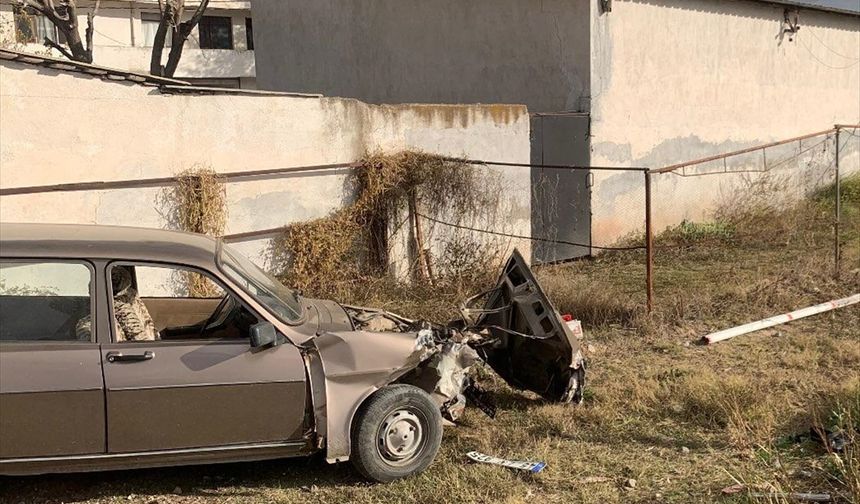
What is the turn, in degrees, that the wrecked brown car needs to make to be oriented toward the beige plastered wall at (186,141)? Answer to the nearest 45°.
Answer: approximately 90° to its left

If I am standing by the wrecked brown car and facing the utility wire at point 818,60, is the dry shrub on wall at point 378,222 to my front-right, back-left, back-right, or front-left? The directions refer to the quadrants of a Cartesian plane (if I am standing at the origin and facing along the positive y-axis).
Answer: front-left

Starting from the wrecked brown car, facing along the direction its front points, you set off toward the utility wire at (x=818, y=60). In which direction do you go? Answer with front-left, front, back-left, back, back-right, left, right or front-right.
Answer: front-left

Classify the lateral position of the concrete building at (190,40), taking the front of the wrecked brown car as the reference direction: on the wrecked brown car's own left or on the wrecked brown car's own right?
on the wrecked brown car's own left

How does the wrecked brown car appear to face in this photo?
to the viewer's right

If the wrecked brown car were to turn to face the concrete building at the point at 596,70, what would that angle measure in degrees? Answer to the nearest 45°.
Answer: approximately 45° to its left

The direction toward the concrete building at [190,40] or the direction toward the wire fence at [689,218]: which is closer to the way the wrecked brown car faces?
the wire fence

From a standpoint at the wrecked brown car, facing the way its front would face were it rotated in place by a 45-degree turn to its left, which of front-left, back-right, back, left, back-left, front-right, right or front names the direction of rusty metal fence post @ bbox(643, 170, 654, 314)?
front
